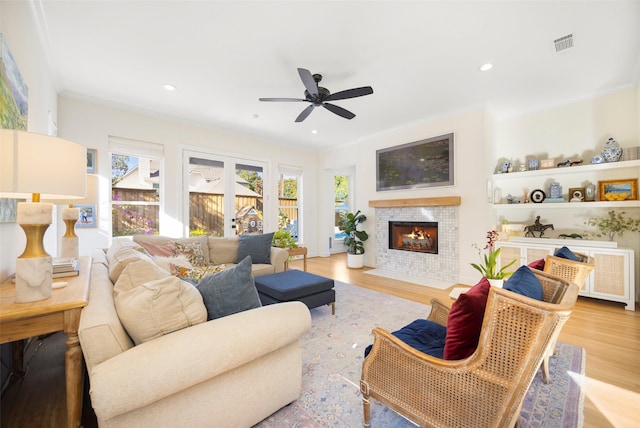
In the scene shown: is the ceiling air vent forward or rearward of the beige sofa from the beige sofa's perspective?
forward

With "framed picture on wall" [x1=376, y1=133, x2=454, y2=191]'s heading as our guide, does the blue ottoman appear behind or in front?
in front

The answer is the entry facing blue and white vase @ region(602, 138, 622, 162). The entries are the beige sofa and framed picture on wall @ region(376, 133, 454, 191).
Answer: the beige sofa

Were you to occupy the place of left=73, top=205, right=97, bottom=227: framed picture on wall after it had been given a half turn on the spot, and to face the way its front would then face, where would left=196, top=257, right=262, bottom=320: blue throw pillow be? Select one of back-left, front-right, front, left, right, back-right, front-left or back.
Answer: back

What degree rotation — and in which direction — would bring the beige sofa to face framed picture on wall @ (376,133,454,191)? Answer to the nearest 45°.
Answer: approximately 45° to its left

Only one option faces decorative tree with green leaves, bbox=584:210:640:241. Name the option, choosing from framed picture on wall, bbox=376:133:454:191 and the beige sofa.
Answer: the beige sofa

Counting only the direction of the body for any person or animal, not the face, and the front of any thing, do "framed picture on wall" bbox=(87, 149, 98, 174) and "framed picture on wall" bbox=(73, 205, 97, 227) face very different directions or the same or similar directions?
same or similar directions

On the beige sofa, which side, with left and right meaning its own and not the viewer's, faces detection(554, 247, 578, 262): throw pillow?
front

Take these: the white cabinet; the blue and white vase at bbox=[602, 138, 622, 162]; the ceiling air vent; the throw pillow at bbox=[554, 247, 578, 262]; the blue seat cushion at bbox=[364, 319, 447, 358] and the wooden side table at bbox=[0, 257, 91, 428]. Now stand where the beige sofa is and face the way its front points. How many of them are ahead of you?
5

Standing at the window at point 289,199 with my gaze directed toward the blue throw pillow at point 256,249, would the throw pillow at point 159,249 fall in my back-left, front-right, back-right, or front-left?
front-right

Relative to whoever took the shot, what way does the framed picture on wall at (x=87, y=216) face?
facing the viewer

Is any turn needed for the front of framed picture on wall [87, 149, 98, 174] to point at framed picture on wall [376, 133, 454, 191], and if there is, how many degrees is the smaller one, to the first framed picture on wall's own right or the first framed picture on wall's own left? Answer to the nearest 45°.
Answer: approximately 45° to the first framed picture on wall's own left

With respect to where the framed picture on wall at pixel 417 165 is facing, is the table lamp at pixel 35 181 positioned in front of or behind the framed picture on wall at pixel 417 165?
in front

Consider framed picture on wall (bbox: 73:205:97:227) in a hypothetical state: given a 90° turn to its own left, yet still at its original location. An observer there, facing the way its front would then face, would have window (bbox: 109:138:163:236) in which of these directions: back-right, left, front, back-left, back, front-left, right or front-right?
front

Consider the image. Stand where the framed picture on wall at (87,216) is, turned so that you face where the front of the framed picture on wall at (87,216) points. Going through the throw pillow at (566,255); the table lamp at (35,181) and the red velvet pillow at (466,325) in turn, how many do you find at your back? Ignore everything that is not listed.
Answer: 0

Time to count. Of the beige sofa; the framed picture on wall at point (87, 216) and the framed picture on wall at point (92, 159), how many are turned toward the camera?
2

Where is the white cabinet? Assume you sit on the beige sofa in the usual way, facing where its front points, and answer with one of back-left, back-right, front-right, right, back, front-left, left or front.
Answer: front

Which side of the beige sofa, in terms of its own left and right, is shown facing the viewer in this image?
right

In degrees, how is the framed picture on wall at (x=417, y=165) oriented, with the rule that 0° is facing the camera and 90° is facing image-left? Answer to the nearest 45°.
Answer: approximately 45°

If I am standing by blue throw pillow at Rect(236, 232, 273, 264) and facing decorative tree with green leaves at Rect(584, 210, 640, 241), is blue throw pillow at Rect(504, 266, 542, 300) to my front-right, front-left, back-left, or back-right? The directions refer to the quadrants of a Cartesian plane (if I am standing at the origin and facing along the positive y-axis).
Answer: front-right

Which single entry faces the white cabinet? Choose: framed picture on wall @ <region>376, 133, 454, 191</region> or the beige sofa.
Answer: the beige sofa
